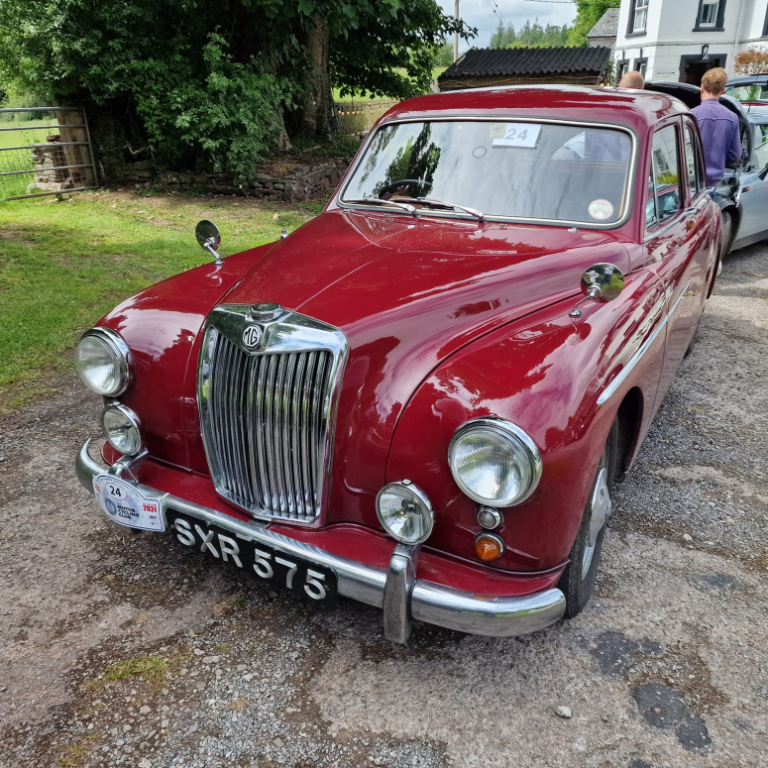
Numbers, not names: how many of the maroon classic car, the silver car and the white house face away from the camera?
0

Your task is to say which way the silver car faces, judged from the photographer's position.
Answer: facing the viewer and to the left of the viewer

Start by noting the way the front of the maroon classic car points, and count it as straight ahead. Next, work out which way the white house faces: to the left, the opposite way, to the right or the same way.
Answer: the same way

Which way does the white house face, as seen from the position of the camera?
facing the viewer

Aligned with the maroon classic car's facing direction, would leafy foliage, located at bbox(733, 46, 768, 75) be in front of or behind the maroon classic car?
behind

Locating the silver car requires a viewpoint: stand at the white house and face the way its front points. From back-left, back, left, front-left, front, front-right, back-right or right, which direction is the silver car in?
front

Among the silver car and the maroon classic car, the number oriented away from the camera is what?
0

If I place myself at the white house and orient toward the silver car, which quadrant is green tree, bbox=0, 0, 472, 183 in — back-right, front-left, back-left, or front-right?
front-right

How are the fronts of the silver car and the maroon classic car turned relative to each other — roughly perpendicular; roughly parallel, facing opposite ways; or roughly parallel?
roughly parallel

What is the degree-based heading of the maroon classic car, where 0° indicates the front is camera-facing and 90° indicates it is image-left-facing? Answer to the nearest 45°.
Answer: approximately 45°

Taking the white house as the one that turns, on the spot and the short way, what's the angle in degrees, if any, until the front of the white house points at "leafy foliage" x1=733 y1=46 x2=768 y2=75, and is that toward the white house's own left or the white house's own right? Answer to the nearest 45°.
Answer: approximately 45° to the white house's own left

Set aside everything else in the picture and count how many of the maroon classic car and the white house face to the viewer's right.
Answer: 0

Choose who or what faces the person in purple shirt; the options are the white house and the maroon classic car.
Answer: the white house

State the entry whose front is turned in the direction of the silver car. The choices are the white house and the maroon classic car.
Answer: the white house

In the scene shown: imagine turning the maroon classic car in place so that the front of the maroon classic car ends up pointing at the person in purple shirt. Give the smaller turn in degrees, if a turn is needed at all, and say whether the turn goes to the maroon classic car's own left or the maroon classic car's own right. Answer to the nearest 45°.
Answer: approximately 180°
